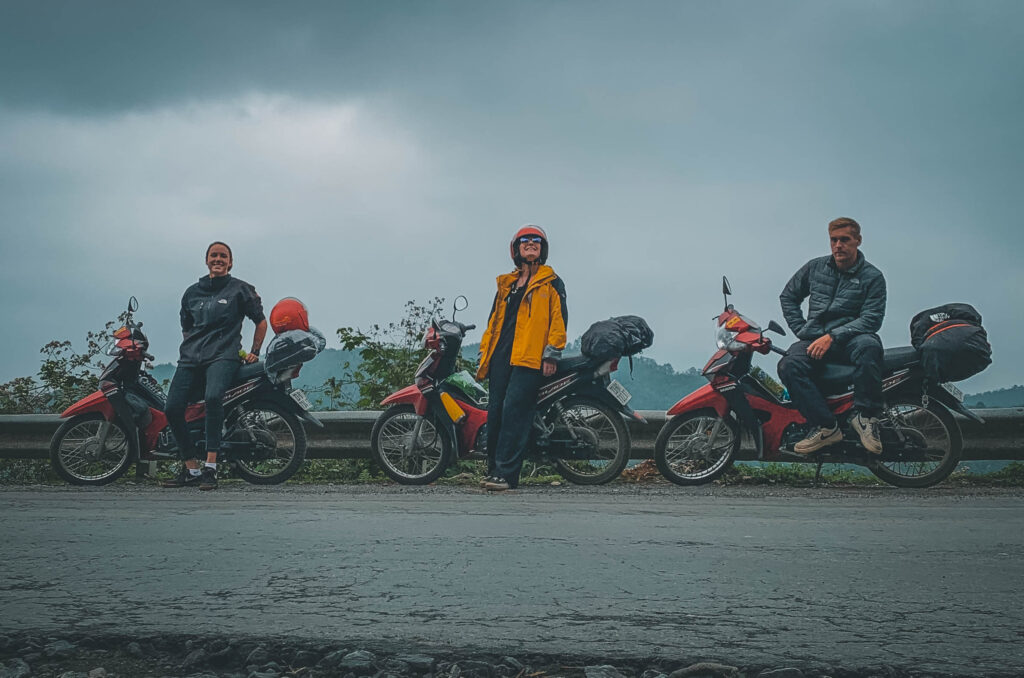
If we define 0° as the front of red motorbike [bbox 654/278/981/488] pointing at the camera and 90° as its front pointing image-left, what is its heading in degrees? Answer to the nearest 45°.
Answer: approximately 90°

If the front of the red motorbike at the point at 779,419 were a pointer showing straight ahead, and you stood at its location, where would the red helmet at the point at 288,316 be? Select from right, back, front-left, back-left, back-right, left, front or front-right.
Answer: front

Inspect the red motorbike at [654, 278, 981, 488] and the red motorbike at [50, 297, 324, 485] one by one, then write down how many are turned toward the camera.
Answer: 0

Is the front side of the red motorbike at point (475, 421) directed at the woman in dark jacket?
yes

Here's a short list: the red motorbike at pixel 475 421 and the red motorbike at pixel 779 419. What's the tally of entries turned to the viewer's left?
2

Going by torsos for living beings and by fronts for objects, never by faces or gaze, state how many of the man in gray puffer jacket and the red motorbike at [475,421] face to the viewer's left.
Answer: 1

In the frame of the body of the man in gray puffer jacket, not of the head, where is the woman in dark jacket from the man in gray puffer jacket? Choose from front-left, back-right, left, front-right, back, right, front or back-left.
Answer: right

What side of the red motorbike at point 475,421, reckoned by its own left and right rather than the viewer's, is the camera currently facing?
left

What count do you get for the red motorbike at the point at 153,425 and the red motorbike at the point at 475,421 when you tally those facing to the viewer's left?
2

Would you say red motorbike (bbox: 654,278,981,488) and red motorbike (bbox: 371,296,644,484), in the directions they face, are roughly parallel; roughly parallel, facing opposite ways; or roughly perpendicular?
roughly parallel

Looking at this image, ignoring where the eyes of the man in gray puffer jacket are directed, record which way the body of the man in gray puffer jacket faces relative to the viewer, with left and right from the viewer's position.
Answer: facing the viewer

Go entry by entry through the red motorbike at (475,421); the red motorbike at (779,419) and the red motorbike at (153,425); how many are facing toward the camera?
0

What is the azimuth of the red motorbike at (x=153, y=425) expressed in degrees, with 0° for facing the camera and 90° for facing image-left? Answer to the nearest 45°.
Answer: approximately 90°

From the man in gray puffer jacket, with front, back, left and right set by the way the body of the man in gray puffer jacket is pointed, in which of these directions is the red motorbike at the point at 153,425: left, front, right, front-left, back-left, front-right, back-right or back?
right

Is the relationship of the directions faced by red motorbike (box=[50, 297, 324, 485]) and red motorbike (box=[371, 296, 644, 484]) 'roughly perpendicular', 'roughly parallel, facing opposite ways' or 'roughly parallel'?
roughly parallel
